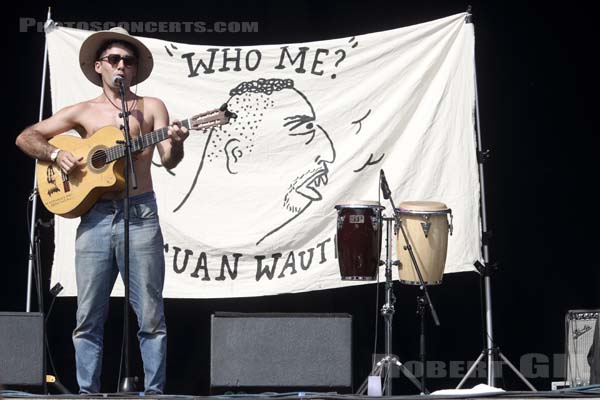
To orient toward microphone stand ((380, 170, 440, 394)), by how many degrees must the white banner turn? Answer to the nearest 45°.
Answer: approximately 45° to its left

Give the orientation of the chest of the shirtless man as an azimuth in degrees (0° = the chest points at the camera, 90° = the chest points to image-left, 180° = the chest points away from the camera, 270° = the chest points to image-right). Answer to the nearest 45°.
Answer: approximately 0°

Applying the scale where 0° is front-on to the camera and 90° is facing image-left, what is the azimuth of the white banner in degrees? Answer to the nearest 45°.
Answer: approximately 0°

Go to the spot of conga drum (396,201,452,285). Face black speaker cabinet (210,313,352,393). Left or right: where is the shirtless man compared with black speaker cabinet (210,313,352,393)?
right

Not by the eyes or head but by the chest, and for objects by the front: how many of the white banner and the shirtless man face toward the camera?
2

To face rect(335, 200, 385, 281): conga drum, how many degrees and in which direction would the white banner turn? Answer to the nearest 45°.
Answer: approximately 45° to its left
